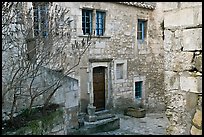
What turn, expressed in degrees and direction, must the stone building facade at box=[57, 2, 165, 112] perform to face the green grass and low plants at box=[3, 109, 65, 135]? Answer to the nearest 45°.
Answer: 0° — it already faces it

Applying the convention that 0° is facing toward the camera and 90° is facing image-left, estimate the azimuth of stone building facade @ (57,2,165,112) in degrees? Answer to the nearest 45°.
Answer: approximately 0°

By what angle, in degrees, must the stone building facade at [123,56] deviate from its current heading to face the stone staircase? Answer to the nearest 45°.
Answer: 0° — it already faces it
